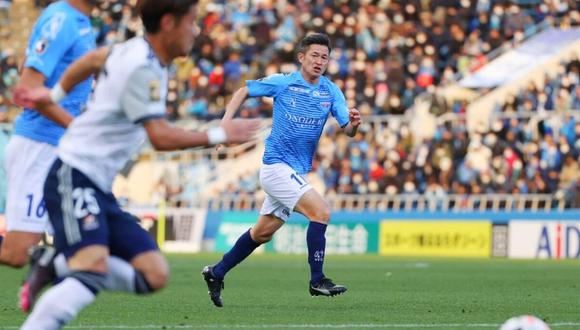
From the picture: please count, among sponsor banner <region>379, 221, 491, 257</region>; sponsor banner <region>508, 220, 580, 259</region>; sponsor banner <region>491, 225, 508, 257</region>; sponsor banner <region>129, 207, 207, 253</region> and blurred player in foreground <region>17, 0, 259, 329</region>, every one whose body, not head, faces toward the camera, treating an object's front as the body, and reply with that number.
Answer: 4

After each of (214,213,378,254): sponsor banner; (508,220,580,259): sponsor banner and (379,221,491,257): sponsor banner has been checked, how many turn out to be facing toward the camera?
3

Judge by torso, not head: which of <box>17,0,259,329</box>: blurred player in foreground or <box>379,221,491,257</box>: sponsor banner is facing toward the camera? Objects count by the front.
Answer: the sponsor banner

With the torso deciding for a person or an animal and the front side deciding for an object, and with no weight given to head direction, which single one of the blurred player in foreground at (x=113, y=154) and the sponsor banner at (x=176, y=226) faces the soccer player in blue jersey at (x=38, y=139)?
the sponsor banner

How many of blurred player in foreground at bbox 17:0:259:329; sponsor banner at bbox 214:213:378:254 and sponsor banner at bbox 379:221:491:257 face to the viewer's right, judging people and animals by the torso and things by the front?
1

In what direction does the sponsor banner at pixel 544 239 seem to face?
toward the camera

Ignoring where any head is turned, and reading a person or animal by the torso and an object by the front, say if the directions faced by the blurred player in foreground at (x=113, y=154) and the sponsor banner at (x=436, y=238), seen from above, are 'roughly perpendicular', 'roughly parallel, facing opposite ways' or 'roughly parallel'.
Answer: roughly perpendicular

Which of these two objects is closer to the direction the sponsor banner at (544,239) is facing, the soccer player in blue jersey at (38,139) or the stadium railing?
the soccer player in blue jersey

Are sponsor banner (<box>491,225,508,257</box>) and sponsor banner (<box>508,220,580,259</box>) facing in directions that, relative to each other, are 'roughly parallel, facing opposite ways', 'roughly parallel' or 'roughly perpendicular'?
roughly parallel

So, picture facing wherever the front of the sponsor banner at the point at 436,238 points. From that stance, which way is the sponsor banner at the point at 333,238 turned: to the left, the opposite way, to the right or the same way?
the same way

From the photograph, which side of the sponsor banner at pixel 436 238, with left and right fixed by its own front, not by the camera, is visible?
front

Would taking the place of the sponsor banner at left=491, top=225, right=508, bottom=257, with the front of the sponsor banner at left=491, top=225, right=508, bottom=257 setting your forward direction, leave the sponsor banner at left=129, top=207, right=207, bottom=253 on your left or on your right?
on your right

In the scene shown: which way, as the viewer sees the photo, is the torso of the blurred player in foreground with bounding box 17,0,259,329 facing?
to the viewer's right
